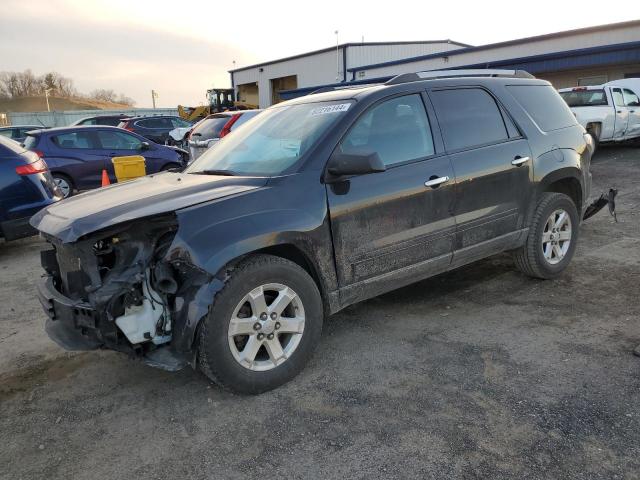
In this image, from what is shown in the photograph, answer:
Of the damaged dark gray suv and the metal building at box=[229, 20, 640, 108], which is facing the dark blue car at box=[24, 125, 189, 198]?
the metal building

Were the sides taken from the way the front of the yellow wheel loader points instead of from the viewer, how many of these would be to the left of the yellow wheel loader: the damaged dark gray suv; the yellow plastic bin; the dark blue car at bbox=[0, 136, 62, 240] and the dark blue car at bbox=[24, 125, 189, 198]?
4

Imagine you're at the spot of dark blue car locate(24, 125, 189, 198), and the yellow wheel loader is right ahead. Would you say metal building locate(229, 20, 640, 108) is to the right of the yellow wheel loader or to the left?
right

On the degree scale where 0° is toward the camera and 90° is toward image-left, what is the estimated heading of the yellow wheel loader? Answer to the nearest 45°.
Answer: approximately 90°

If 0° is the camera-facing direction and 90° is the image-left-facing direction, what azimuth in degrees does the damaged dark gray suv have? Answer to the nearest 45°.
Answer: approximately 45°

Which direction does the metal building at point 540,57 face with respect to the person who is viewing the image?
facing the viewer and to the left of the viewer

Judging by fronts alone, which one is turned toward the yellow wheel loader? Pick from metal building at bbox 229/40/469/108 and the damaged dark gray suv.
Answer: the metal building

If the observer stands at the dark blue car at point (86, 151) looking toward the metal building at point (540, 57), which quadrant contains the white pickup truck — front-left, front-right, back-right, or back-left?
front-right

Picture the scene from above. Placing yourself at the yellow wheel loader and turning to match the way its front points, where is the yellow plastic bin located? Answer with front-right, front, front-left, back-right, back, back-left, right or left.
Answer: left

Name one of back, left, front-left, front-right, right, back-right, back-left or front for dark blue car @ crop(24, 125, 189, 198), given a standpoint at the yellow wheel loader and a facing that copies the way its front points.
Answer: left

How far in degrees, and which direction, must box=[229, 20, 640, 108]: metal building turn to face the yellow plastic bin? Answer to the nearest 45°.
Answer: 0° — it already faces it
